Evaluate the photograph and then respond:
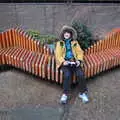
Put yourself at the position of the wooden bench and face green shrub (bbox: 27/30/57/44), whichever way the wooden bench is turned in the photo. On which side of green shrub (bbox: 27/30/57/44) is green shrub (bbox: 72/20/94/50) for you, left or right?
right

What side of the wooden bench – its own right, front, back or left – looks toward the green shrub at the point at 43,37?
back

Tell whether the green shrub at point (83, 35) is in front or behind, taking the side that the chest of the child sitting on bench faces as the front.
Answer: behind

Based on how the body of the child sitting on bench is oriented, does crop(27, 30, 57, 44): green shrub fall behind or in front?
behind

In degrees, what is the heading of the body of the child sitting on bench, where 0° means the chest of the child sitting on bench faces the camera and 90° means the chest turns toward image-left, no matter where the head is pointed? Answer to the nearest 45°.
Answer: approximately 0°
